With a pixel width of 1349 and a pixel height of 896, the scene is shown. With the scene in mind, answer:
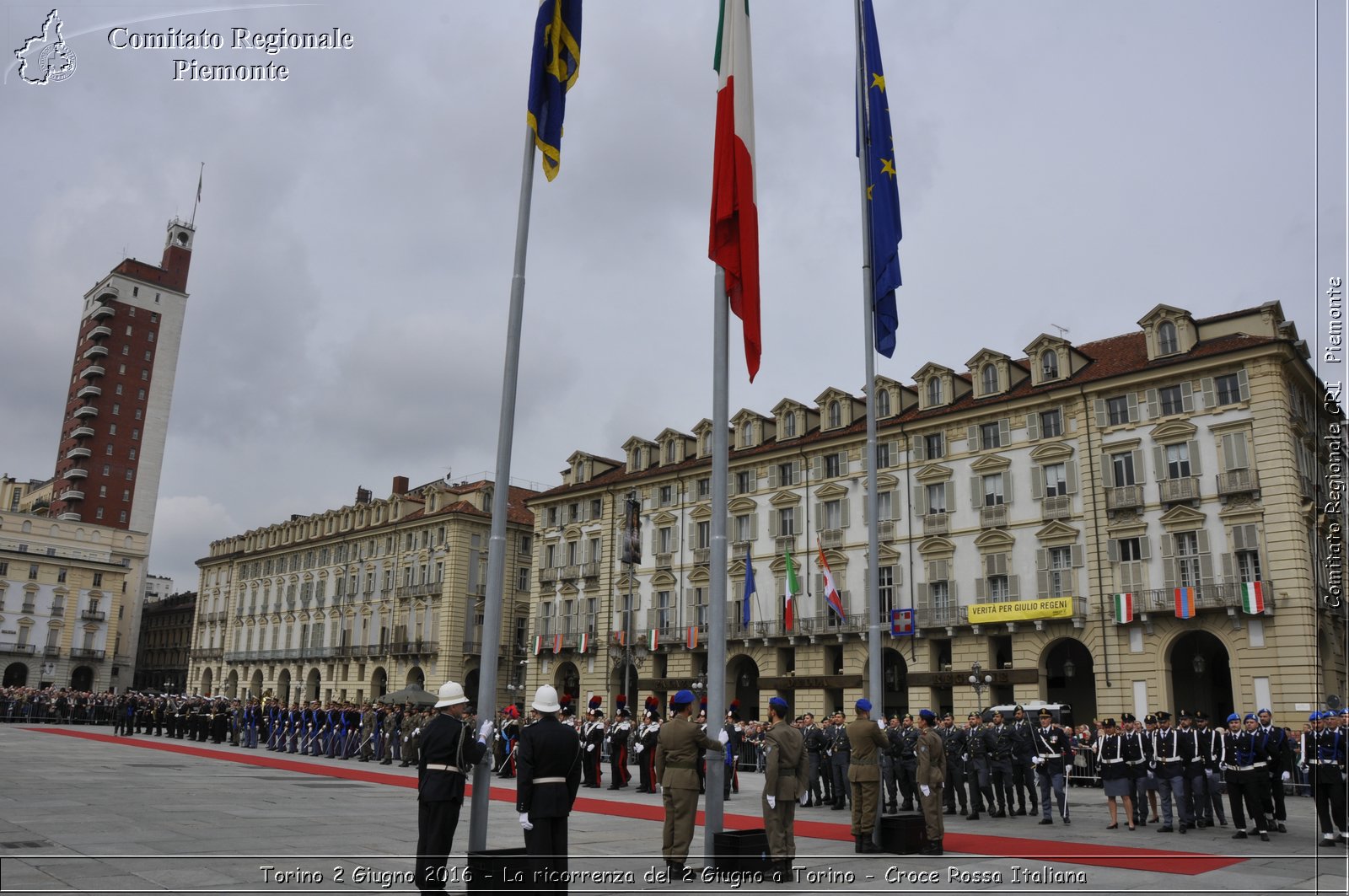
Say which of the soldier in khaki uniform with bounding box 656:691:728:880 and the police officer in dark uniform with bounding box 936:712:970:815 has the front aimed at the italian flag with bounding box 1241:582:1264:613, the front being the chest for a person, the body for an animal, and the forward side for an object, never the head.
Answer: the soldier in khaki uniform

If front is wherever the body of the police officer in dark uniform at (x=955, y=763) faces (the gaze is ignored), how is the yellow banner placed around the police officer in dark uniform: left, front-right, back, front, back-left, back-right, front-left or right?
back-right

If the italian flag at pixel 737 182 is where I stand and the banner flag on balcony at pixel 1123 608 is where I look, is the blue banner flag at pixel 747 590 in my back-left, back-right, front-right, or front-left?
front-left

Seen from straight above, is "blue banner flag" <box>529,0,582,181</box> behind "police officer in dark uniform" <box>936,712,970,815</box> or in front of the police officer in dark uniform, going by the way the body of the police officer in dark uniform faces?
in front

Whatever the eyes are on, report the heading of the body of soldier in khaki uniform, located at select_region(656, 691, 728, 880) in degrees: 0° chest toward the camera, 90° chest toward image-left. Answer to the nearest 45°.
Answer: approximately 225°

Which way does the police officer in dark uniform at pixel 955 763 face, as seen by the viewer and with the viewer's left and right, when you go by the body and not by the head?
facing the viewer and to the left of the viewer

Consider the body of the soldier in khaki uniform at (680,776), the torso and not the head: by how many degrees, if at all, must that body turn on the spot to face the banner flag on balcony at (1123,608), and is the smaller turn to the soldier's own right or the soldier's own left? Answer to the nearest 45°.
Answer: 0° — they already face it

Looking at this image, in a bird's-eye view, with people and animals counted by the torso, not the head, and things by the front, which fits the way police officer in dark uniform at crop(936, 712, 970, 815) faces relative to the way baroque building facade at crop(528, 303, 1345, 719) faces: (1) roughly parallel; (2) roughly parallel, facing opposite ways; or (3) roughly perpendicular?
roughly parallel

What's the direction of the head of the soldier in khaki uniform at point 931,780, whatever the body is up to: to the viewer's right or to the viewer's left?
to the viewer's left

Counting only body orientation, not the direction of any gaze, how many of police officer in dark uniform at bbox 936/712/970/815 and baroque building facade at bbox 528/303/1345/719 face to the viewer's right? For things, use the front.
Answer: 0

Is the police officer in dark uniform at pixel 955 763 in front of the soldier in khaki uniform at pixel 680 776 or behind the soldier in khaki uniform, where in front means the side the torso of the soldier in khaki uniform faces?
in front

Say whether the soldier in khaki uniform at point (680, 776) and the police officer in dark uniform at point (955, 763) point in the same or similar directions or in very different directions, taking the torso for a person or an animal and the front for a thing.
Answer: very different directions
